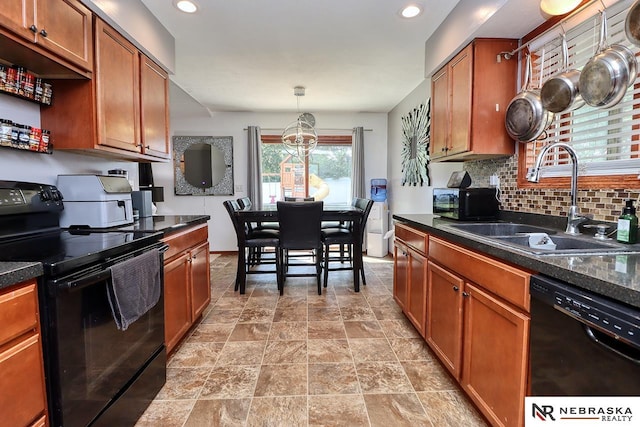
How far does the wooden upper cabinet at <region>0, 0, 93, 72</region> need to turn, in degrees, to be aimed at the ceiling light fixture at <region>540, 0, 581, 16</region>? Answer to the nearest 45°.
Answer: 0° — it already faces it

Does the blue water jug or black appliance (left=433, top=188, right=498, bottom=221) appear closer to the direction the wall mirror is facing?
the black appliance

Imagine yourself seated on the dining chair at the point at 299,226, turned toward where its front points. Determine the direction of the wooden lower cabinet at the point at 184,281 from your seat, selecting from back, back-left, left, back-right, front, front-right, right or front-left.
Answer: back-left

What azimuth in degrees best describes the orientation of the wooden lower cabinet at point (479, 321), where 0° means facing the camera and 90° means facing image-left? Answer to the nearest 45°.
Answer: approximately 45°

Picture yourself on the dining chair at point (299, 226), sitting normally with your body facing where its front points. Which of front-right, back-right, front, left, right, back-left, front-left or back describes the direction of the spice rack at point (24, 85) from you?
back-left

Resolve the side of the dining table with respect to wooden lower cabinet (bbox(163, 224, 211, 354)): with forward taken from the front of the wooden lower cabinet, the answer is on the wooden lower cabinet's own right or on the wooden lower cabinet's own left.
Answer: on the wooden lower cabinet's own left

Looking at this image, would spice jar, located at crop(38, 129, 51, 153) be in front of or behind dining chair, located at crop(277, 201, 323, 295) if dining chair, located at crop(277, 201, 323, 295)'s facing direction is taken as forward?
behind

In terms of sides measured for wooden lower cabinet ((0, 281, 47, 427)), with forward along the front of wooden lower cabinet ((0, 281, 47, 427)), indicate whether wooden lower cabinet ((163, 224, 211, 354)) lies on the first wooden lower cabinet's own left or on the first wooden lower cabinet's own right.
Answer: on the first wooden lower cabinet's own left

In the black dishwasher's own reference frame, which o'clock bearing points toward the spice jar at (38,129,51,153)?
The spice jar is roughly at 1 o'clock from the black dishwasher.

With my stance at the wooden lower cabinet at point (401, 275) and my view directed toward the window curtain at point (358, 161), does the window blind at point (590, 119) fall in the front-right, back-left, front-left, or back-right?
back-right

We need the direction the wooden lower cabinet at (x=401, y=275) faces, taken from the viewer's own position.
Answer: facing to the left of the viewer

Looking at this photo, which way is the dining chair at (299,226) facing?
away from the camera
